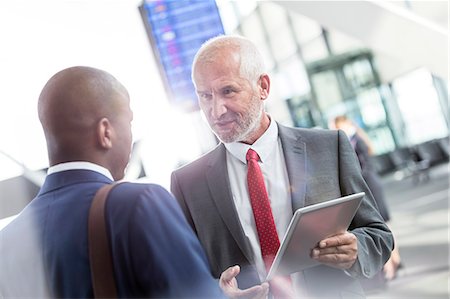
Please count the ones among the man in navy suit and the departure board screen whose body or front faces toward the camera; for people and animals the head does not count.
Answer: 1

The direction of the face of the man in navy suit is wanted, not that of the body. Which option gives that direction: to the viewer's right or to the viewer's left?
to the viewer's right

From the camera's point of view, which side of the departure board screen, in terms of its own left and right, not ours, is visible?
front

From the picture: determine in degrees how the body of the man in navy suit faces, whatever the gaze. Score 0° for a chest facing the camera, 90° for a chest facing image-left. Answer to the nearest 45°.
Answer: approximately 225°
